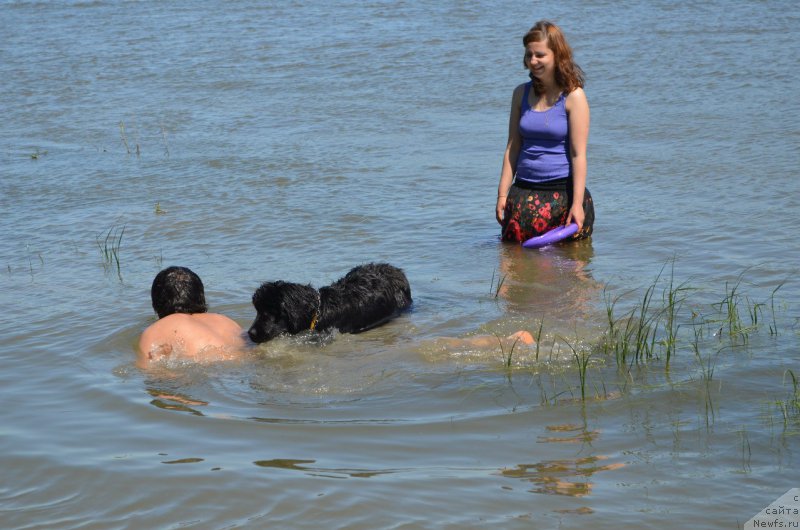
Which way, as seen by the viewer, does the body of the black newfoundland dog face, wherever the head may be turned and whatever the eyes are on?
to the viewer's left

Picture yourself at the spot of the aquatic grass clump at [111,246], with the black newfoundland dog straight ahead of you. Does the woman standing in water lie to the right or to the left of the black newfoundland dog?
left

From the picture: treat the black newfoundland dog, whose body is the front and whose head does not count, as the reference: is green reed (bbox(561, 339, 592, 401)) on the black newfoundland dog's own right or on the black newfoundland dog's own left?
on the black newfoundland dog's own left

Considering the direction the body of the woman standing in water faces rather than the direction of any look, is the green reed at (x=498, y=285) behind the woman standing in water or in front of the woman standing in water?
in front

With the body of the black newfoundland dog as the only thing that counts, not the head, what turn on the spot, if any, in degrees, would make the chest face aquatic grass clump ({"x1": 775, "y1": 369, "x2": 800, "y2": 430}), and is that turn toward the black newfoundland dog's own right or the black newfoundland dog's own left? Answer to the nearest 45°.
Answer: approximately 135° to the black newfoundland dog's own left

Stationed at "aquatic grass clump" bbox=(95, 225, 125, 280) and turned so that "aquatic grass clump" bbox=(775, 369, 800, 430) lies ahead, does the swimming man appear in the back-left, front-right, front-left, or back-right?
front-right

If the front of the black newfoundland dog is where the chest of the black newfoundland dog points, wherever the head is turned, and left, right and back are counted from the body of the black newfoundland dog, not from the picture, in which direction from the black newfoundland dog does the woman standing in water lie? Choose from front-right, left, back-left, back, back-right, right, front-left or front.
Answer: back-right

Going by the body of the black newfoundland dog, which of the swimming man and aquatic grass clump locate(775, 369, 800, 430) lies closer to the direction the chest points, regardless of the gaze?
the swimming man

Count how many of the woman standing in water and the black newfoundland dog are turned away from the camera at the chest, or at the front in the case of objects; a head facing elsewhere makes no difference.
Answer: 0

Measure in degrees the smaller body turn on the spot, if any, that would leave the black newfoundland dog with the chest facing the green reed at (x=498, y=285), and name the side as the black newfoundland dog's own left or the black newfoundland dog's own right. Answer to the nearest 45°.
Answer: approximately 135° to the black newfoundland dog's own right

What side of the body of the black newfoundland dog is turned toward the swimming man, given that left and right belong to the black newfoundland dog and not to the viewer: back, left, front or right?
front

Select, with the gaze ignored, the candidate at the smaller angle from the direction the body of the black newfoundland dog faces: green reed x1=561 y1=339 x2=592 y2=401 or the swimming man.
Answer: the swimming man

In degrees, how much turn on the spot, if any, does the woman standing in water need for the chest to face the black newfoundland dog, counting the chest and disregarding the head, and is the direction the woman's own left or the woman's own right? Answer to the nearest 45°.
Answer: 0° — they already face it

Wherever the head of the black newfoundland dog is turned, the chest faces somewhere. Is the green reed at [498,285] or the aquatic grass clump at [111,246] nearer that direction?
the aquatic grass clump

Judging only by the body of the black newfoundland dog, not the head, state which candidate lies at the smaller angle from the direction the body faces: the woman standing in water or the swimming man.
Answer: the swimming man

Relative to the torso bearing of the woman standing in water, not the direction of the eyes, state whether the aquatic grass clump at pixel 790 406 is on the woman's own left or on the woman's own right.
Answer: on the woman's own left
